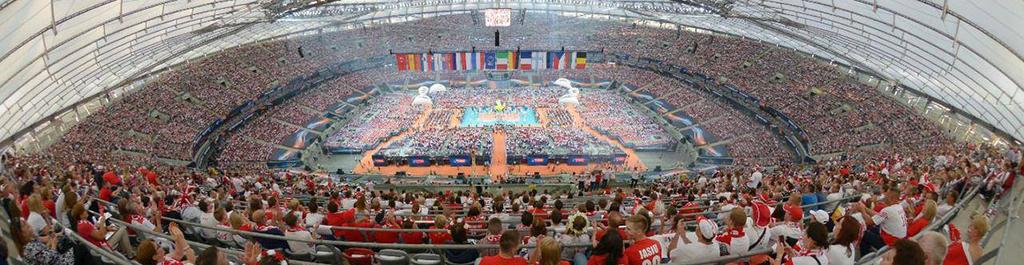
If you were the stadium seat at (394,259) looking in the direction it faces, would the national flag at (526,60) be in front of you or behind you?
in front

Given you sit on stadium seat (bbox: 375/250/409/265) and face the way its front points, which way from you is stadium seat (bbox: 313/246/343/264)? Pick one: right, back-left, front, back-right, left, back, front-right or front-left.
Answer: front-left

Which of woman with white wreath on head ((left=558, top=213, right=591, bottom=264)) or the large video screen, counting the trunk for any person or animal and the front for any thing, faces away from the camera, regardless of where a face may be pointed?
the woman with white wreath on head

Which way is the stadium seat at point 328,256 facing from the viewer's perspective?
away from the camera

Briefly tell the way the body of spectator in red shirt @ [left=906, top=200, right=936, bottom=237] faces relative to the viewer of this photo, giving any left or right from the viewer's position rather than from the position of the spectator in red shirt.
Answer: facing away from the viewer and to the left of the viewer

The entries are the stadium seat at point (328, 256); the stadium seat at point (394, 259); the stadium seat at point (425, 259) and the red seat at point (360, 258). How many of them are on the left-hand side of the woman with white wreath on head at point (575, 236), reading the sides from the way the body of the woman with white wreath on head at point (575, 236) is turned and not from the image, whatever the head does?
4

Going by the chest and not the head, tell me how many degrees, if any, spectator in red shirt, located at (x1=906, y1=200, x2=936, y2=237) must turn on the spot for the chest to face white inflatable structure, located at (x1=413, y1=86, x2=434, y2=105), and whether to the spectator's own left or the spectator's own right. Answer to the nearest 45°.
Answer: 0° — they already face it

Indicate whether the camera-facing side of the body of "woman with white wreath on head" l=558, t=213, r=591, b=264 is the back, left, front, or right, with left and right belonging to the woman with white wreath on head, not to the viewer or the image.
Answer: back

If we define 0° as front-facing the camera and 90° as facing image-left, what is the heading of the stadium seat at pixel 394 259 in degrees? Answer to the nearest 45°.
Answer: approximately 180°

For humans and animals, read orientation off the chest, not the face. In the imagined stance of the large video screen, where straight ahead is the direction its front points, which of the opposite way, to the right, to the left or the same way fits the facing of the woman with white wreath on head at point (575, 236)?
the opposite way

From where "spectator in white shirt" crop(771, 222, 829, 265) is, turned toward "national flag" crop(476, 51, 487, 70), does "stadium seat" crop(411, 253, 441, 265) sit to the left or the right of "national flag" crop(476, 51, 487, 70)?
left

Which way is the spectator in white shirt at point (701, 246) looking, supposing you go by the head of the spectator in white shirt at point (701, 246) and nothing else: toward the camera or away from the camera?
away from the camera

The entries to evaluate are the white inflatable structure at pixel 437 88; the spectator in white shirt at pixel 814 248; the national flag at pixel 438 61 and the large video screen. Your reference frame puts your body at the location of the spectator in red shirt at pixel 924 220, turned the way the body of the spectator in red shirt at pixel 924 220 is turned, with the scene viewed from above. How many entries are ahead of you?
3

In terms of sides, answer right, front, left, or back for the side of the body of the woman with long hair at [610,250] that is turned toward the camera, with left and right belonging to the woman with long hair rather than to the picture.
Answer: back

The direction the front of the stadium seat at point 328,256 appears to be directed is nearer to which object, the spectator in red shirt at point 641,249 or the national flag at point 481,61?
the national flag

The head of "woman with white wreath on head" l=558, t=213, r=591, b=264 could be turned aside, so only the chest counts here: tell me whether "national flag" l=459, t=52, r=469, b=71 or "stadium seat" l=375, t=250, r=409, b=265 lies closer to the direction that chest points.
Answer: the national flag
